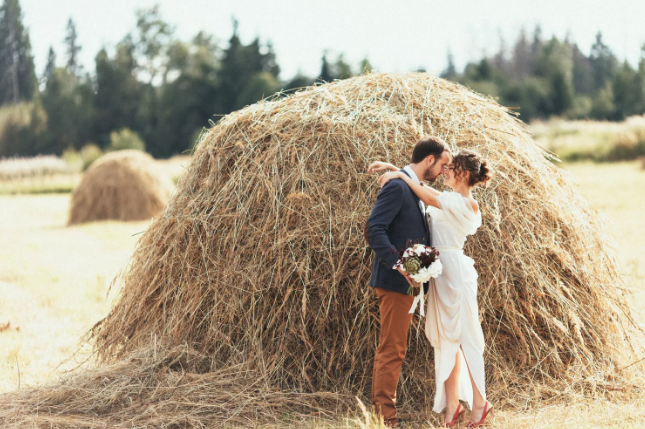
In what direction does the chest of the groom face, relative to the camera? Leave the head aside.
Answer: to the viewer's right

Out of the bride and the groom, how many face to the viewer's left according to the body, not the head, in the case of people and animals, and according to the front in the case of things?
1

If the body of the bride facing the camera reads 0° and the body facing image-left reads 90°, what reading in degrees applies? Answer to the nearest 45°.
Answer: approximately 90°

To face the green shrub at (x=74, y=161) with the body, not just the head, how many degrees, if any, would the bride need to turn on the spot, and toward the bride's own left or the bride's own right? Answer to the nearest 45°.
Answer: approximately 45° to the bride's own right

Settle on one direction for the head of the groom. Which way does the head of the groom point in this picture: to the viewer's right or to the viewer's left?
to the viewer's right

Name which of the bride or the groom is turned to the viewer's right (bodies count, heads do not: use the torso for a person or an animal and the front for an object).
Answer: the groom

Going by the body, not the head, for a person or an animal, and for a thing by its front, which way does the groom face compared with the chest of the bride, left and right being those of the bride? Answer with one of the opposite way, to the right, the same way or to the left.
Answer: the opposite way

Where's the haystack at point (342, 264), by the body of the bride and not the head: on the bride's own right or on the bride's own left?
on the bride's own right
